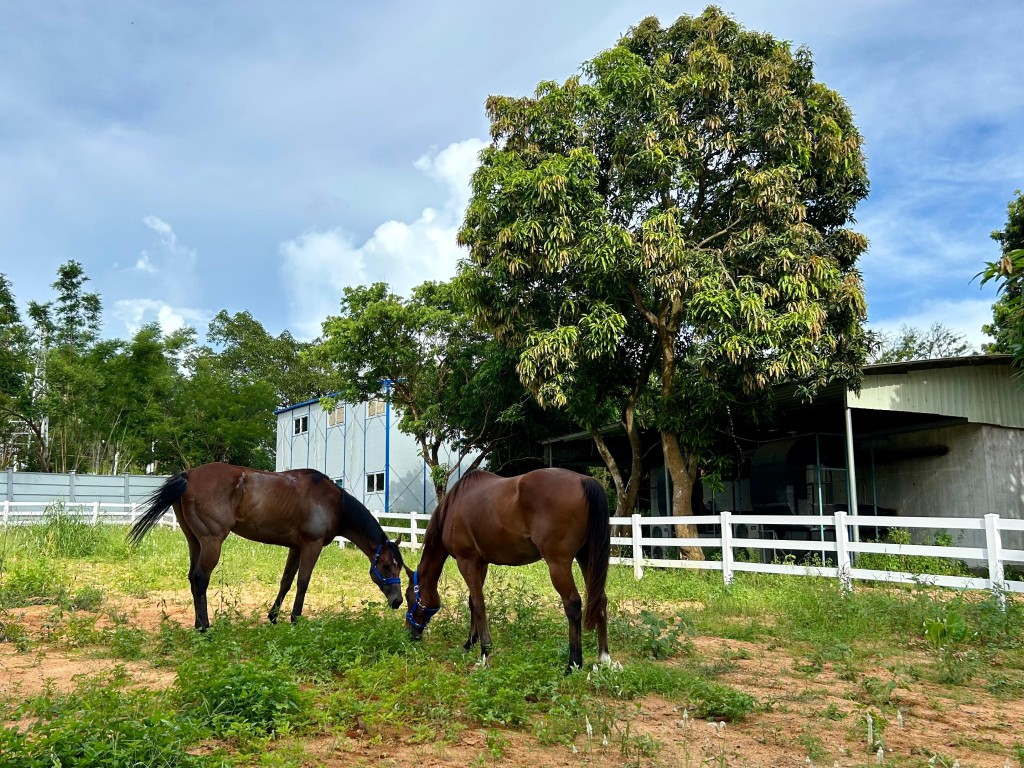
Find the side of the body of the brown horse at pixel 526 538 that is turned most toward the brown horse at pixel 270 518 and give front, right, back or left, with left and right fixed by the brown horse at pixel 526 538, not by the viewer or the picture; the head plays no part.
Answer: front

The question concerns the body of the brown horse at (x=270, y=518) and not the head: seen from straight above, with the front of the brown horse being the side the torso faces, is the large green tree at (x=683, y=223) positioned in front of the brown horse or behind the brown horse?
in front

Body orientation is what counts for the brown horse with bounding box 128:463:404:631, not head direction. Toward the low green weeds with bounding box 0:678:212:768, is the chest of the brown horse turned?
no

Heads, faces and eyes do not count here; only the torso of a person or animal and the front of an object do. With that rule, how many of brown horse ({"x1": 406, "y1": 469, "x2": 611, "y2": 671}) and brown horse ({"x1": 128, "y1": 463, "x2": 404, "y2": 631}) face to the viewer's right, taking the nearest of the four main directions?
1

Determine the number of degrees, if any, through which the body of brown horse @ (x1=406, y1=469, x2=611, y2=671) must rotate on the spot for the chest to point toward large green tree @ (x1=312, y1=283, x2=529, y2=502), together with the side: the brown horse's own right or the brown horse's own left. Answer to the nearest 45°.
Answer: approximately 45° to the brown horse's own right

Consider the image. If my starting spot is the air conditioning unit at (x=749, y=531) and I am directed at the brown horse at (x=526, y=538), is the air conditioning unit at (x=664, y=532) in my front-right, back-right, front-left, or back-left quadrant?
front-right

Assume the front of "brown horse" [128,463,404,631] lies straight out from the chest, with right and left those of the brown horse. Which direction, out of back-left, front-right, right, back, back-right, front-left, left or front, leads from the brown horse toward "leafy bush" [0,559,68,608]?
back-left

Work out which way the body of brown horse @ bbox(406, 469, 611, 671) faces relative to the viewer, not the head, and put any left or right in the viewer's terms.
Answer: facing away from the viewer and to the left of the viewer

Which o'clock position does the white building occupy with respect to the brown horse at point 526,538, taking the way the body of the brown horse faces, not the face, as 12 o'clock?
The white building is roughly at 1 o'clock from the brown horse.

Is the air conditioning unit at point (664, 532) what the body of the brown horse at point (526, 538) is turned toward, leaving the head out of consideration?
no

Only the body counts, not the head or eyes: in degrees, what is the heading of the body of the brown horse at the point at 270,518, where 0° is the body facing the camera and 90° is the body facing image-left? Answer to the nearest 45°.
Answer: approximately 270°

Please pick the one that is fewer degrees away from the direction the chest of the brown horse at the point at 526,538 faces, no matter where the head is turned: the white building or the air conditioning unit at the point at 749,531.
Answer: the white building

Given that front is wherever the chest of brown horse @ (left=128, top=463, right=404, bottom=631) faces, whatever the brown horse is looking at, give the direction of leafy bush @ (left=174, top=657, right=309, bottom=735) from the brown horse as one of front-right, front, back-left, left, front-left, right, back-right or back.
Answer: right

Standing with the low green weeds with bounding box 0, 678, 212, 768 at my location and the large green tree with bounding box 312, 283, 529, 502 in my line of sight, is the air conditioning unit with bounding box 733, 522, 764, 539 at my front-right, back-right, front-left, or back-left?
front-right

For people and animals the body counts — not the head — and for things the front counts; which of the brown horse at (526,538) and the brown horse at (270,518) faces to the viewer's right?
the brown horse at (270,518)

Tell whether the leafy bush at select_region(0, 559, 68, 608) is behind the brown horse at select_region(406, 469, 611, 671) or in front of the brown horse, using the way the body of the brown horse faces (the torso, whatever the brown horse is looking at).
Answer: in front

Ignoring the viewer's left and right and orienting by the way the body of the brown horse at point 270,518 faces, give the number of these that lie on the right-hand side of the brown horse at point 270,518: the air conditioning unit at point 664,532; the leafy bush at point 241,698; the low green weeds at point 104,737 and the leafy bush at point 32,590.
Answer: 2
